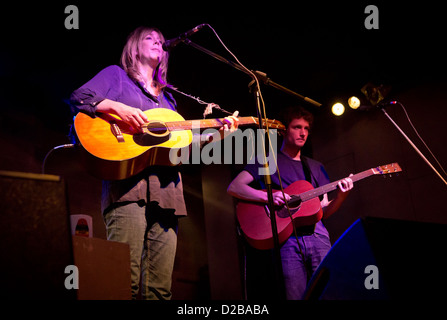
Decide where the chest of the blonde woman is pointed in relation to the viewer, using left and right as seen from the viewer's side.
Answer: facing the viewer and to the right of the viewer

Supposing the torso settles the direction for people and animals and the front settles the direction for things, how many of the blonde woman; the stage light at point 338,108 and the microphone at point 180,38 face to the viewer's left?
1

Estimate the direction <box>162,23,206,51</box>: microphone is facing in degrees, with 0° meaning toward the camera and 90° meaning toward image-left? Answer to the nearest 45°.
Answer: approximately 90°

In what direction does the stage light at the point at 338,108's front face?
toward the camera

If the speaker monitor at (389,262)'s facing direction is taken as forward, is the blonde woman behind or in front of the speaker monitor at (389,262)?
in front

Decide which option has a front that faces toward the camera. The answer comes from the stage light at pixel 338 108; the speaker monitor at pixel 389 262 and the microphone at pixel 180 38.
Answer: the stage light

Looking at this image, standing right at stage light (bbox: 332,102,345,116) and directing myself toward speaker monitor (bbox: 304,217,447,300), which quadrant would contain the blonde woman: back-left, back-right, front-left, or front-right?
front-right

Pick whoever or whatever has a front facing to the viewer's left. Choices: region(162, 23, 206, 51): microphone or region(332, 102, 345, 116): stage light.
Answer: the microphone

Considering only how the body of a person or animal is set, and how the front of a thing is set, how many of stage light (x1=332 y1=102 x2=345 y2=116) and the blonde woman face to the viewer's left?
0

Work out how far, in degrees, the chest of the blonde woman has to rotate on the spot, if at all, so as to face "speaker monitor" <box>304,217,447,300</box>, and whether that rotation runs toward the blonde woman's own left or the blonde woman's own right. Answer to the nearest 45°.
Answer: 0° — they already face it

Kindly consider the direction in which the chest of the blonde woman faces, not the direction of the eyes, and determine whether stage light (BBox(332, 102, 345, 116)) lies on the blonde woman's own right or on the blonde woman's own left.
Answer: on the blonde woman's own left

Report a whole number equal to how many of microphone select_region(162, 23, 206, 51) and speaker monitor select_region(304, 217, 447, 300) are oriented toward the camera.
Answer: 0

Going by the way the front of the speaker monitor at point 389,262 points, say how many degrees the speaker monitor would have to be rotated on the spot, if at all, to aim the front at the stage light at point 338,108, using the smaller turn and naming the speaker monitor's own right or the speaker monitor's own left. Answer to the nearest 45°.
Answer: approximately 45° to the speaker monitor's own right
